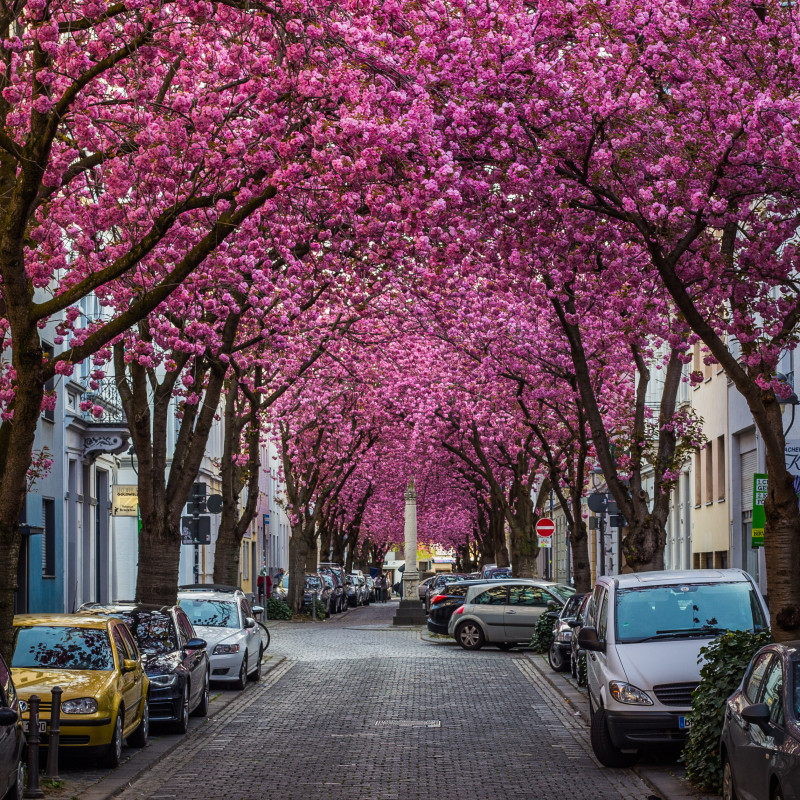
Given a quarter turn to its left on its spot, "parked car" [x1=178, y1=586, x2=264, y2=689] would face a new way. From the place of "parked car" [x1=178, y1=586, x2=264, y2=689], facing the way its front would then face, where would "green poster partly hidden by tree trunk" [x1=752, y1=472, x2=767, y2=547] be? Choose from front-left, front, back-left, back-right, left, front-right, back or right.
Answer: front-right

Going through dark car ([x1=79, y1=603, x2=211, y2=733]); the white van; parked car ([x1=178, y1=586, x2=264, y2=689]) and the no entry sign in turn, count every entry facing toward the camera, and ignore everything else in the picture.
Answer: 4

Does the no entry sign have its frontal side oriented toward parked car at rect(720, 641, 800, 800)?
yes

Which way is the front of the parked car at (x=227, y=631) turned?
toward the camera

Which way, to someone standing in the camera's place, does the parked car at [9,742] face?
facing the viewer and to the left of the viewer

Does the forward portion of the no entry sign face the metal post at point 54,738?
yes

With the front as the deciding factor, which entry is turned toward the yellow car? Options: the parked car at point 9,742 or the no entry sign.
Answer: the no entry sign

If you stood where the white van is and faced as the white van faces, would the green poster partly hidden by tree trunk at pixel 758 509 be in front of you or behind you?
behind

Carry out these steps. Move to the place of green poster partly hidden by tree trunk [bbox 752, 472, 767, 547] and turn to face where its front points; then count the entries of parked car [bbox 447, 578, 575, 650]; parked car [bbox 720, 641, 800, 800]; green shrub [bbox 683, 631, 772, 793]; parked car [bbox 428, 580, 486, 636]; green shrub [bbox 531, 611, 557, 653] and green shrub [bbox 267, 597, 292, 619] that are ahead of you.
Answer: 2

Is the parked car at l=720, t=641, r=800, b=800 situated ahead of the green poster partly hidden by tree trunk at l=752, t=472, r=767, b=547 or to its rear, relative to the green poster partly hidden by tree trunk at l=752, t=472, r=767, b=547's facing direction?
ahead

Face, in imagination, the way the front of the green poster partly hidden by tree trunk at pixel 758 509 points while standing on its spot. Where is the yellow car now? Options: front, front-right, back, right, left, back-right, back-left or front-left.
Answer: front-right

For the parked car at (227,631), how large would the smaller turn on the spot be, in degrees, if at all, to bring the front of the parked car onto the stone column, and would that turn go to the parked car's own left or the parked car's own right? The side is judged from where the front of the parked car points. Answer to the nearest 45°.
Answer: approximately 180°

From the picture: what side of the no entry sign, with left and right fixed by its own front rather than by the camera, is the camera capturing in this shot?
front
